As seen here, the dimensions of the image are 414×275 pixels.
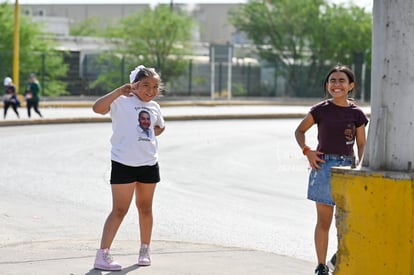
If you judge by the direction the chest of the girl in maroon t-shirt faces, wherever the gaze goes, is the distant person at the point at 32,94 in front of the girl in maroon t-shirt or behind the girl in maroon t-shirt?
behind

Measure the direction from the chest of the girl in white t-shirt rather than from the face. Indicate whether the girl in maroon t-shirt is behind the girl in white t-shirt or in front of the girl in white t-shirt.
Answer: in front

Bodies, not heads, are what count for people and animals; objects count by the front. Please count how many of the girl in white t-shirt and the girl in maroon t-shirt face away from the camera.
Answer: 0

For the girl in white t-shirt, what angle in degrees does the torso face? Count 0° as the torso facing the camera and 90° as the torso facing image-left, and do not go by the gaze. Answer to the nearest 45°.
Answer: approximately 315°

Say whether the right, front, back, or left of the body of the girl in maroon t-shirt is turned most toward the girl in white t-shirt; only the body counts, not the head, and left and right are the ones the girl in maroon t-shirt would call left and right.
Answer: right

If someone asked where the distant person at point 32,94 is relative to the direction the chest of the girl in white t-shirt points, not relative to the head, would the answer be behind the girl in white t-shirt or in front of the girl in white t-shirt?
behind
